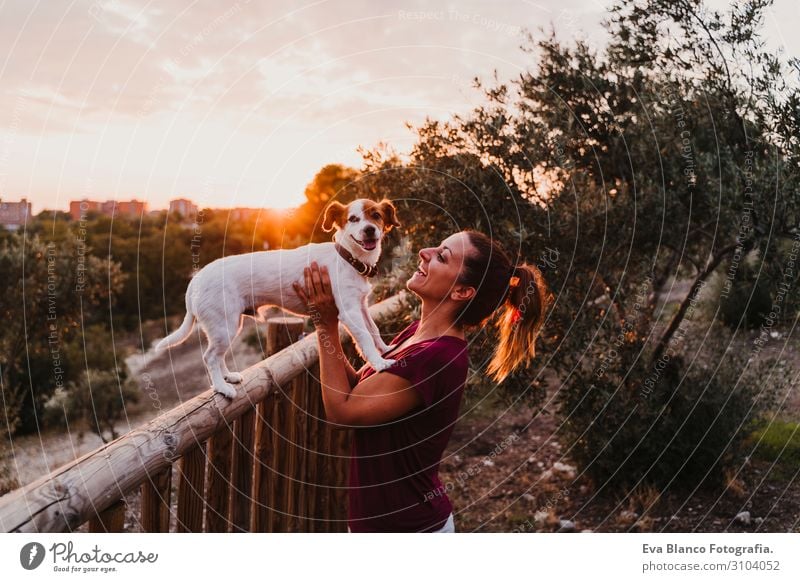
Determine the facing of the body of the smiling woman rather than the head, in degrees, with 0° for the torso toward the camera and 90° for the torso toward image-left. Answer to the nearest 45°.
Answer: approximately 90°

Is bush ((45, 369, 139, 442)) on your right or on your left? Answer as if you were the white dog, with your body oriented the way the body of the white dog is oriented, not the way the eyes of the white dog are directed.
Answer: on your left

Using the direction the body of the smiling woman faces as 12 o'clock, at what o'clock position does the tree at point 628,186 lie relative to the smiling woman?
The tree is roughly at 4 o'clock from the smiling woman.

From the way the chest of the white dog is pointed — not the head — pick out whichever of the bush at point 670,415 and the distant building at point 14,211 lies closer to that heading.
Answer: the bush

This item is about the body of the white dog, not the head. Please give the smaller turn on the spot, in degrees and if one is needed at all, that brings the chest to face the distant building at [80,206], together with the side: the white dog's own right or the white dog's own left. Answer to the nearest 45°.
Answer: approximately 135° to the white dog's own left

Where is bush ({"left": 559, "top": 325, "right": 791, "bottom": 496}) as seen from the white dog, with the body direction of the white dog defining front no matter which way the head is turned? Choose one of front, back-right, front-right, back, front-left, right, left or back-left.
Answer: front-left

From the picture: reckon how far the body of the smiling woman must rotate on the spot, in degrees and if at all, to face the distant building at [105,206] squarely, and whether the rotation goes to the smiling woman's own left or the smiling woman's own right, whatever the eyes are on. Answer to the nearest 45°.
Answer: approximately 45° to the smiling woman's own right

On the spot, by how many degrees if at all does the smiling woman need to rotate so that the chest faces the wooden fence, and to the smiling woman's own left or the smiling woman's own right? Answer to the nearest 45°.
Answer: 0° — they already face it

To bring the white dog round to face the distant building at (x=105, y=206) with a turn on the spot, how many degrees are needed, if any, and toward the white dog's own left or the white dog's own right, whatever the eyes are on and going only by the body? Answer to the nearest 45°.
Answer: approximately 135° to the white dog's own left

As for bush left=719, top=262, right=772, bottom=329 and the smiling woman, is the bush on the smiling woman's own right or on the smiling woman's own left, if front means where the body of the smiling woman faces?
on the smiling woman's own right

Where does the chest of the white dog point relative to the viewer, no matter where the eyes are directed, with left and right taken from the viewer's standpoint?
facing to the right of the viewer

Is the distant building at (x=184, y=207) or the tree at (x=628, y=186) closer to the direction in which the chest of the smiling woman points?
the distant building

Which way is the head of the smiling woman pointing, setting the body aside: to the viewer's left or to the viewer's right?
to the viewer's left
